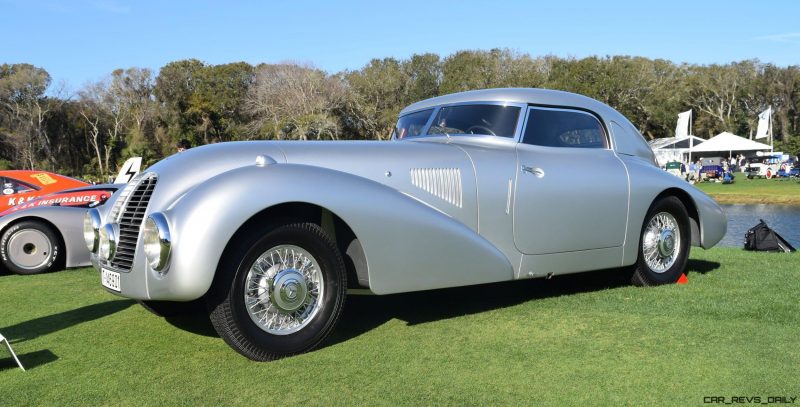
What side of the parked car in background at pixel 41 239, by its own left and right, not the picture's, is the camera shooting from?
left

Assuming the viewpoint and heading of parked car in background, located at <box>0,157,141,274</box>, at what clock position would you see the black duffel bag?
The black duffel bag is roughly at 7 o'clock from the parked car in background.

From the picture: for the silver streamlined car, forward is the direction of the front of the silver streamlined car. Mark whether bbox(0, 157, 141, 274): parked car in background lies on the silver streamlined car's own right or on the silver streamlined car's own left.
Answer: on the silver streamlined car's own right

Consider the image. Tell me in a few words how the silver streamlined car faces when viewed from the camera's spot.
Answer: facing the viewer and to the left of the viewer

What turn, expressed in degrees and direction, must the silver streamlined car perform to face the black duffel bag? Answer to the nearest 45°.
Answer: approximately 180°

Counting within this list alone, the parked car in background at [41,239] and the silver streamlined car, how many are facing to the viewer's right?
0
